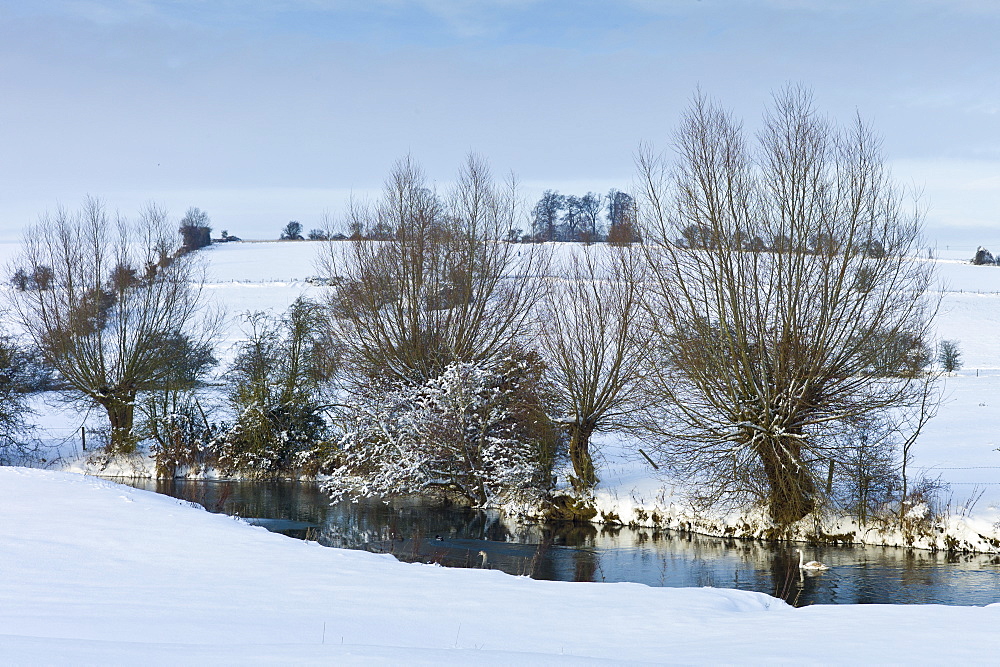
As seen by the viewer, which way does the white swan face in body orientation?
to the viewer's left

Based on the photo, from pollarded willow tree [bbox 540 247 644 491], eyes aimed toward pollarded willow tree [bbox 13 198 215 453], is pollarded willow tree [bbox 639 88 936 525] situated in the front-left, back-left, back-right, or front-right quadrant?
back-left
